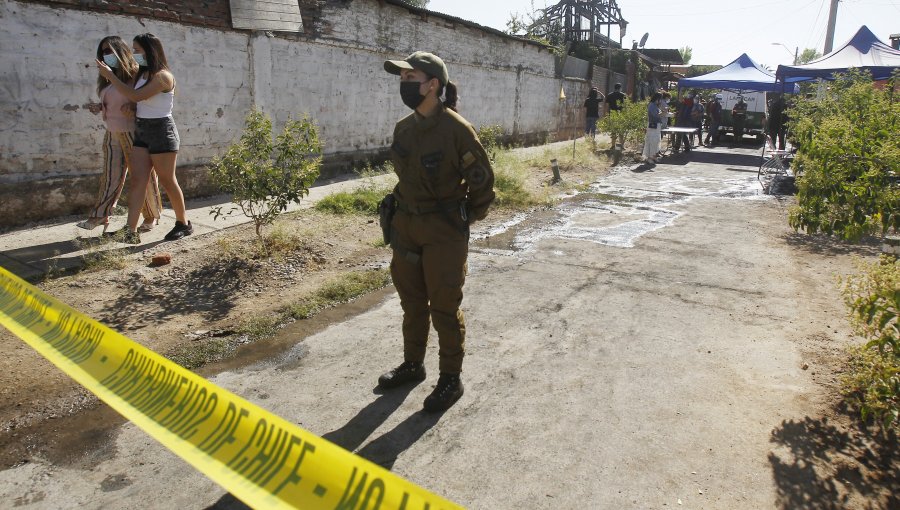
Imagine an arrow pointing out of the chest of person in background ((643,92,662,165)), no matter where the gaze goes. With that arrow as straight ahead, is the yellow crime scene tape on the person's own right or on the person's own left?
on the person's own right

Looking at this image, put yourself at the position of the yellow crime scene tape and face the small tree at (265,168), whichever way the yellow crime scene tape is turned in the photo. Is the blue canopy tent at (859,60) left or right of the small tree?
right

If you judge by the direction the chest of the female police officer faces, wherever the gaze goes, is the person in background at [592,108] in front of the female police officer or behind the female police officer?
behind

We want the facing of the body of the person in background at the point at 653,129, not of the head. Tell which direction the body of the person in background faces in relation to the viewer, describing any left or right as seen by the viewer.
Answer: facing to the right of the viewer

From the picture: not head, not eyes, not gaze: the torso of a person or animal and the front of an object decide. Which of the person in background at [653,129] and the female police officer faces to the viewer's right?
the person in background

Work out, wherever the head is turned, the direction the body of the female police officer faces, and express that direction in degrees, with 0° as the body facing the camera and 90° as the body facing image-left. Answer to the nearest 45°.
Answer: approximately 45°

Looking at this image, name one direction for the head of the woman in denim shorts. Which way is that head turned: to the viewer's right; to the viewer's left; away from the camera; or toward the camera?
to the viewer's left

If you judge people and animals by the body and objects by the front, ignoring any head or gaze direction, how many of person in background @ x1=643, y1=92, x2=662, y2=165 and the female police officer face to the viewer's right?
1

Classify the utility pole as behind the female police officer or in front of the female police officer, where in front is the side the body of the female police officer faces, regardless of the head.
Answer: behind
